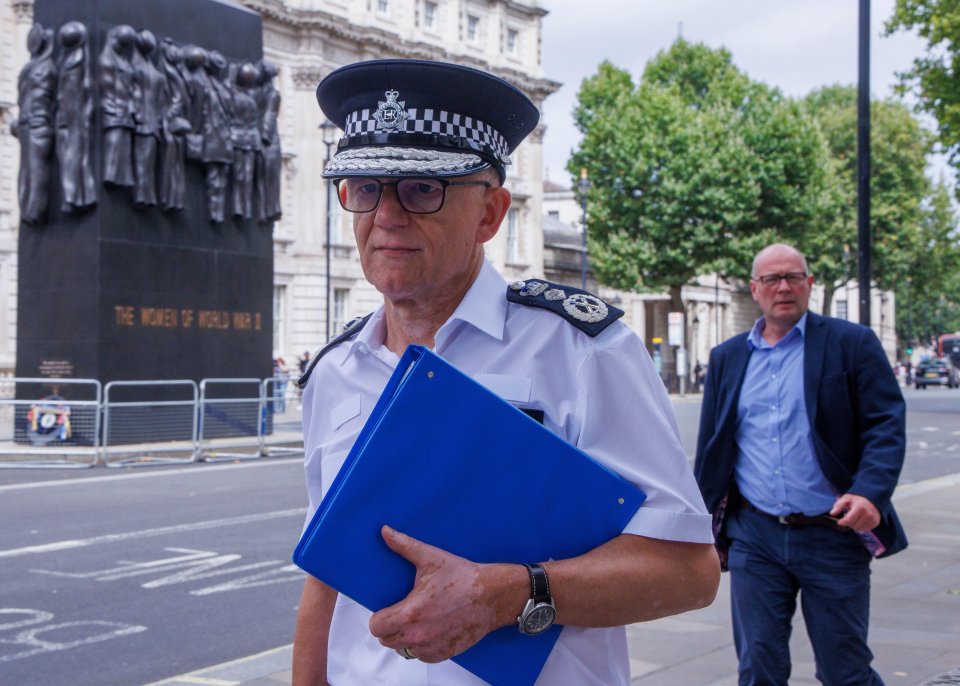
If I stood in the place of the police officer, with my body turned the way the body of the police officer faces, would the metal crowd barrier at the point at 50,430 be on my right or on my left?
on my right

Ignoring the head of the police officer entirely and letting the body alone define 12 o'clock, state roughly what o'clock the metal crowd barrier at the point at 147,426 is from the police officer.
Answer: The metal crowd barrier is roughly at 4 o'clock from the police officer.

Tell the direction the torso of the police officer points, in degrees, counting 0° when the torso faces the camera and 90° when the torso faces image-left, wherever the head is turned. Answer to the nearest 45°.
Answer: approximately 45°

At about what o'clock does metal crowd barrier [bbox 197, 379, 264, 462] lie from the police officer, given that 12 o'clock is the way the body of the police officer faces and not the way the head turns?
The metal crowd barrier is roughly at 4 o'clock from the police officer.

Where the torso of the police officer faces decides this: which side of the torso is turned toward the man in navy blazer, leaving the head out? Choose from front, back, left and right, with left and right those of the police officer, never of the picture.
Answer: back

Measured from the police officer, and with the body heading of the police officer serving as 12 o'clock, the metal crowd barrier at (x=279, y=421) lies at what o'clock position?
The metal crowd barrier is roughly at 4 o'clock from the police officer.

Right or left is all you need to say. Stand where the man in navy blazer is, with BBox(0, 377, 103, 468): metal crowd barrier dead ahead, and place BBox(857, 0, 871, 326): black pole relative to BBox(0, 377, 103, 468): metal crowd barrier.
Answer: right

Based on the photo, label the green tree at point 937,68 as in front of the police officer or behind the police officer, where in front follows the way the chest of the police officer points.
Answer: behind
